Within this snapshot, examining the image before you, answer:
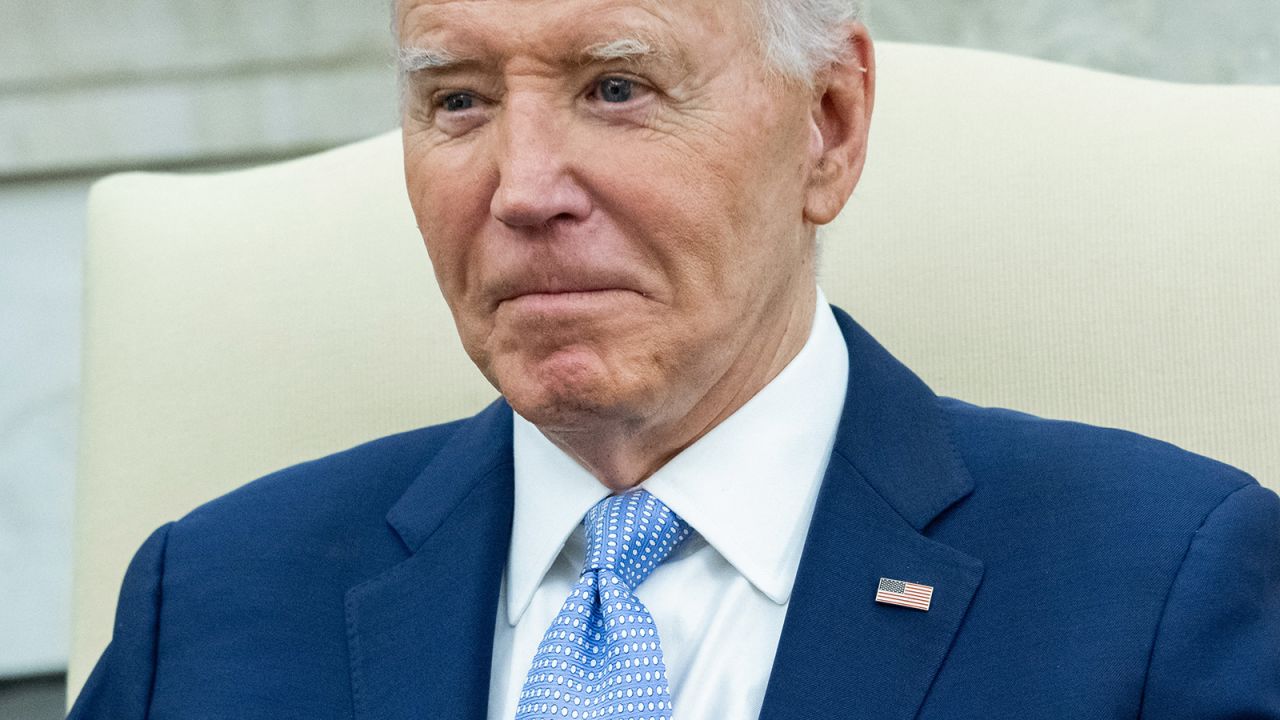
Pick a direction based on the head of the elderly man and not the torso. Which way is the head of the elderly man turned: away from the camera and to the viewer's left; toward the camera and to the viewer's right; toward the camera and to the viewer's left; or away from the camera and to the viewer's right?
toward the camera and to the viewer's left

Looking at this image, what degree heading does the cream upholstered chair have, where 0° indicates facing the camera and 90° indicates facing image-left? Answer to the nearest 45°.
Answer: approximately 0°
